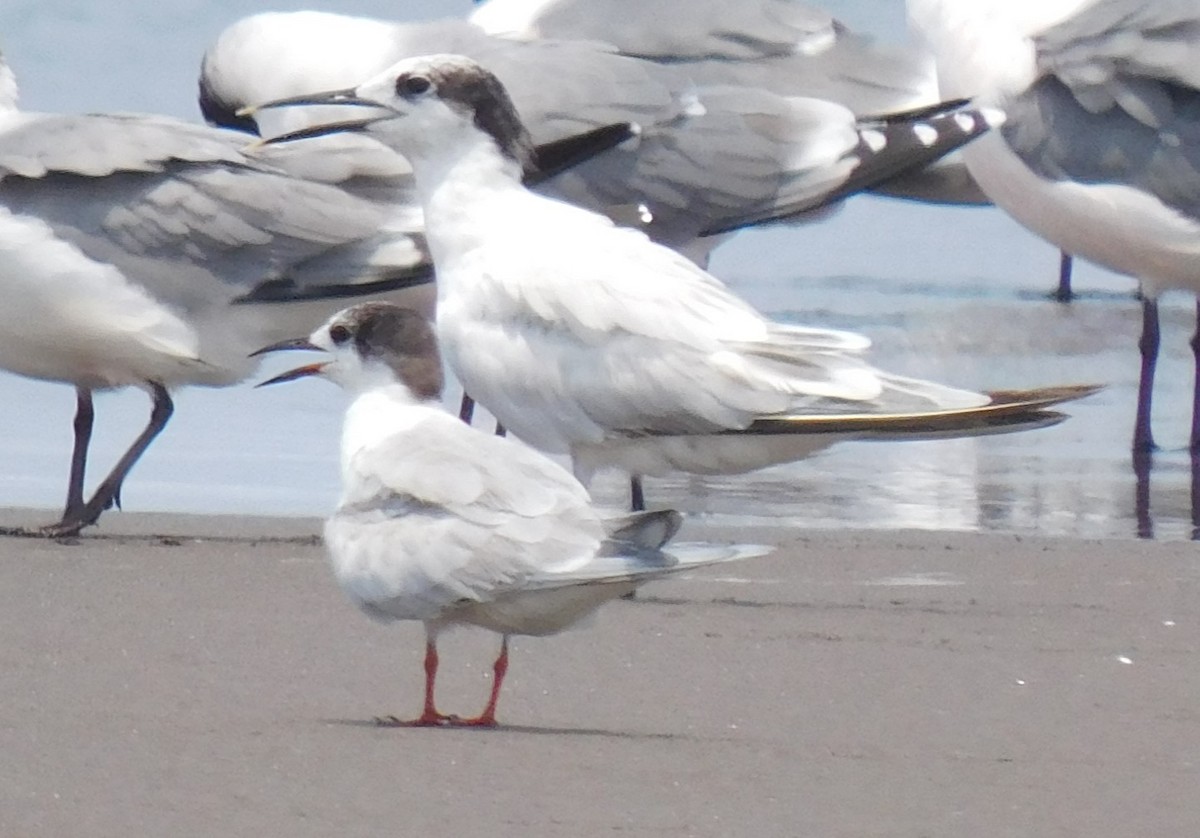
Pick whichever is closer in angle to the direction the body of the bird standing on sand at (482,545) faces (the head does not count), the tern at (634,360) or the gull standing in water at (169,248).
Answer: the gull standing in water

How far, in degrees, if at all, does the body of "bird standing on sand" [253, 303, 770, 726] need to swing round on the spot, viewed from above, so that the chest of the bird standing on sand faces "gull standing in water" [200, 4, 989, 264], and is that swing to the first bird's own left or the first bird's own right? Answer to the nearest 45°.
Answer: approximately 90° to the first bird's own right

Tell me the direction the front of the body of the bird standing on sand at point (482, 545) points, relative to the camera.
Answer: to the viewer's left

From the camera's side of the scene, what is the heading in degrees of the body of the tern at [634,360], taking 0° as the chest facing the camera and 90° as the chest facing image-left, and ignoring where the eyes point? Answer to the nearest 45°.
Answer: approximately 90°

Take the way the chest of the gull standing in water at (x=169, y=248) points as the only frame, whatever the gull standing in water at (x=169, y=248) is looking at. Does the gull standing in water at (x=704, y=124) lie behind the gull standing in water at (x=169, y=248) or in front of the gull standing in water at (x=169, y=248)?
behind

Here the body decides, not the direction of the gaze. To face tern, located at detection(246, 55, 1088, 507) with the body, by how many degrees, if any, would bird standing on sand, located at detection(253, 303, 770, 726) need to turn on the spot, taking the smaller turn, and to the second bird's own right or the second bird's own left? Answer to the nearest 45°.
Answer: approximately 90° to the second bird's own right

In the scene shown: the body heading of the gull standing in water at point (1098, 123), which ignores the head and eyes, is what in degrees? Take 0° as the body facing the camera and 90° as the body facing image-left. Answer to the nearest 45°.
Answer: approximately 90°

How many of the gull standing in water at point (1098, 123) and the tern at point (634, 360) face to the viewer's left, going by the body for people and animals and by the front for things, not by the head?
2

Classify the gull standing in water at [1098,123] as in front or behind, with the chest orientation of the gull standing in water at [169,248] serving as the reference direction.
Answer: behind

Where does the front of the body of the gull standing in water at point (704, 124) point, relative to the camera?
to the viewer's left

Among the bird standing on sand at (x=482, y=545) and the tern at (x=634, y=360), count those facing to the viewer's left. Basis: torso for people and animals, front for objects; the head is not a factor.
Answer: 2
